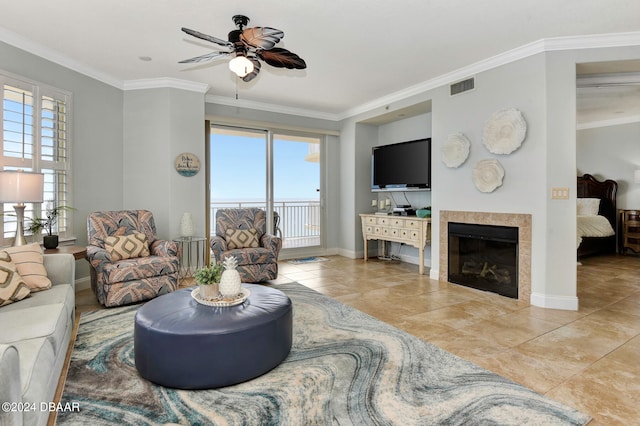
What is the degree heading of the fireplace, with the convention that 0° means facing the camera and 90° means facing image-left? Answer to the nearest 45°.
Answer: approximately 45°

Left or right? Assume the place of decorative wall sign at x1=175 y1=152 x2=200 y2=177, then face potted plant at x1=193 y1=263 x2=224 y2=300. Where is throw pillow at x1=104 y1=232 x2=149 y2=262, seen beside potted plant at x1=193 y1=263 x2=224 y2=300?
right

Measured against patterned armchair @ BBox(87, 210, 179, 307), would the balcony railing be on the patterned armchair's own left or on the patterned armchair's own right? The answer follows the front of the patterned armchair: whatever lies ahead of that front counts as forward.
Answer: on the patterned armchair's own left

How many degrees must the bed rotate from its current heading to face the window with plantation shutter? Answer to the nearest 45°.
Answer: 0° — it already faces it

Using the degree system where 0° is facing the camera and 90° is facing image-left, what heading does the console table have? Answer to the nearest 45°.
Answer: approximately 45°

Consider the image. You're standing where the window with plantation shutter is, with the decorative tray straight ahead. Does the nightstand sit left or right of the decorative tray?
left

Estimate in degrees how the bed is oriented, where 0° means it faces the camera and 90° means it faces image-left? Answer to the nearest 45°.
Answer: approximately 45°

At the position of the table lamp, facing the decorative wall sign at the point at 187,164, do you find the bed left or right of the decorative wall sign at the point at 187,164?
right

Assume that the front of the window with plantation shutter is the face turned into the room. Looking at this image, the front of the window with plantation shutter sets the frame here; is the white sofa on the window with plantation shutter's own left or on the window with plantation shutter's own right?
on the window with plantation shutter's own right
